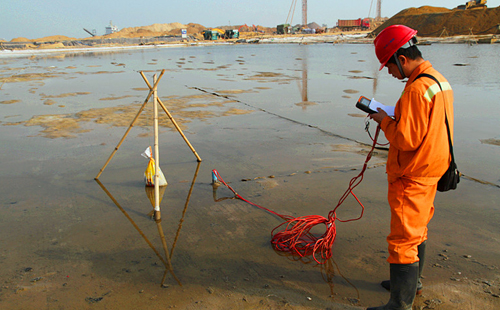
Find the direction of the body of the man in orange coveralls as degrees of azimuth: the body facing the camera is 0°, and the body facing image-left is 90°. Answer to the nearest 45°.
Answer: approximately 90°
